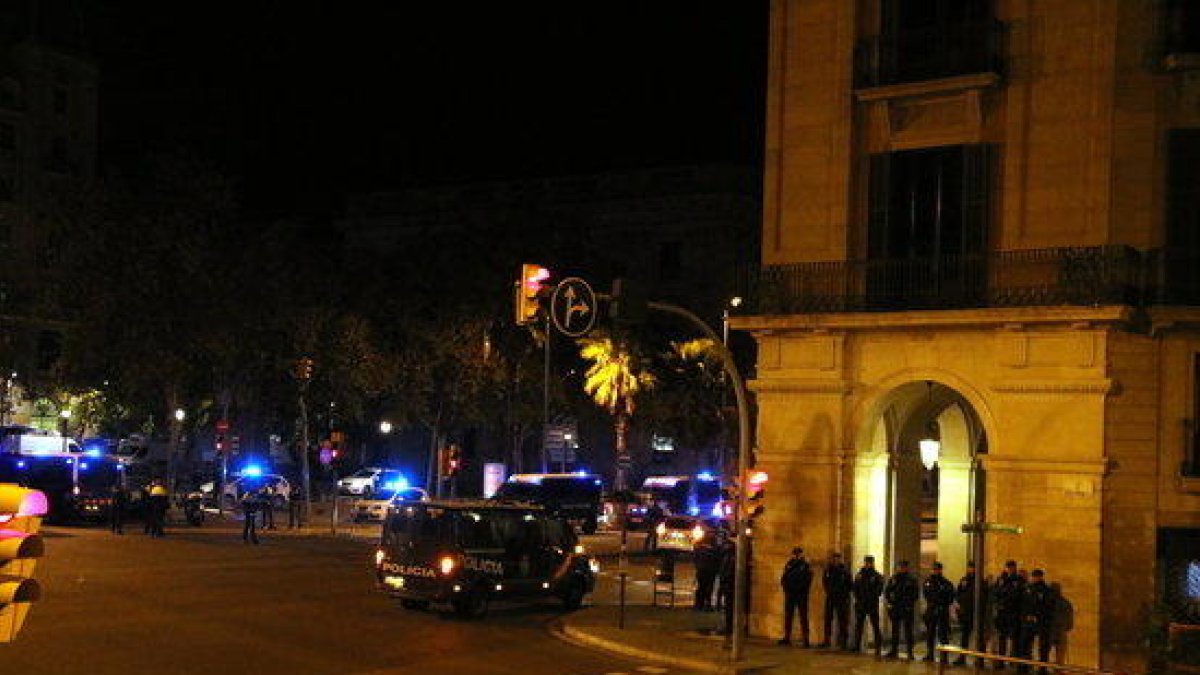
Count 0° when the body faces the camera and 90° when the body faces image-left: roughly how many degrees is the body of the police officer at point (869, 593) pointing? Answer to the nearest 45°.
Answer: approximately 0°

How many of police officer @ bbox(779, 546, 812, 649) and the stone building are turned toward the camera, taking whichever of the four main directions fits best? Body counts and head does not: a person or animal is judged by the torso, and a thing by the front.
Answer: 2

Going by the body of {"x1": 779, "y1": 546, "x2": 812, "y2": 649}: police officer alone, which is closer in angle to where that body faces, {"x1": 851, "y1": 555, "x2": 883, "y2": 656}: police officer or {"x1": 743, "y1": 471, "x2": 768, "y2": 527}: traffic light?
the traffic light

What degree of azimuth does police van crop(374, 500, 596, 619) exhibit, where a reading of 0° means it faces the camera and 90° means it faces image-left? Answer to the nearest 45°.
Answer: approximately 225°

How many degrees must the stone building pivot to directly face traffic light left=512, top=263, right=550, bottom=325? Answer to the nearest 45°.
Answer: approximately 90° to its right

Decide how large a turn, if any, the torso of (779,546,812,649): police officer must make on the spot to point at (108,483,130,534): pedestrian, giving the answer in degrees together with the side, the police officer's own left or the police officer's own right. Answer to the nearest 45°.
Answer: approximately 135° to the police officer's own right
